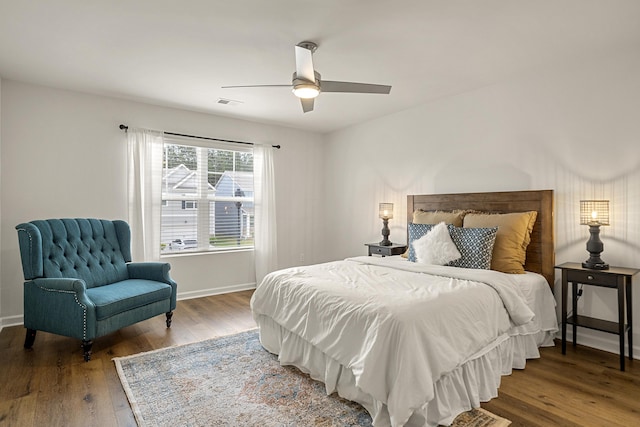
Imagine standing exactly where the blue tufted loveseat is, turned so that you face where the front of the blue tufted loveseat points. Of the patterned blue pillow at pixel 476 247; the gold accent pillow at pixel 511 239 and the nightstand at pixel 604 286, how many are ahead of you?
3

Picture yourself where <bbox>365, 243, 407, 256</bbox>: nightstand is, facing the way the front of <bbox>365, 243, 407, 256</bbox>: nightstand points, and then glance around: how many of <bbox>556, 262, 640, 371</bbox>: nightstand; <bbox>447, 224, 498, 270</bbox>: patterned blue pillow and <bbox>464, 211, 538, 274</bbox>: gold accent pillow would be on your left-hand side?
3

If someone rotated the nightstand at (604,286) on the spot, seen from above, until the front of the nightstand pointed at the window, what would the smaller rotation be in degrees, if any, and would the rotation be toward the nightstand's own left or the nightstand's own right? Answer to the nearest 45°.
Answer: approximately 45° to the nightstand's own right

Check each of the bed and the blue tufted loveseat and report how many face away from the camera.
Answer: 0

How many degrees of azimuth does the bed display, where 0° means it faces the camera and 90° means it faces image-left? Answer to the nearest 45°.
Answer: approximately 45°

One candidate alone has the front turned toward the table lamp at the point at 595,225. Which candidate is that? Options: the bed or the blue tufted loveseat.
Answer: the blue tufted loveseat

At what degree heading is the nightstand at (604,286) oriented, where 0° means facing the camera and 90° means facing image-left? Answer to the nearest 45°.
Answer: approximately 45°

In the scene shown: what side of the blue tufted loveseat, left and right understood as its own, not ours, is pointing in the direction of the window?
left

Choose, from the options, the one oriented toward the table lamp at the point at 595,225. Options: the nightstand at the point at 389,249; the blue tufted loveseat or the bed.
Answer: the blue tufted loveseat

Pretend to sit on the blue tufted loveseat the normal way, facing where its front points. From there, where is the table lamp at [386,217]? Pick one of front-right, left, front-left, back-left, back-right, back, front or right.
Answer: front-left

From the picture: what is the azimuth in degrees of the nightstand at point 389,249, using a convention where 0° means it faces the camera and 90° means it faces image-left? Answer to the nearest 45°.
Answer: approximately 45°
